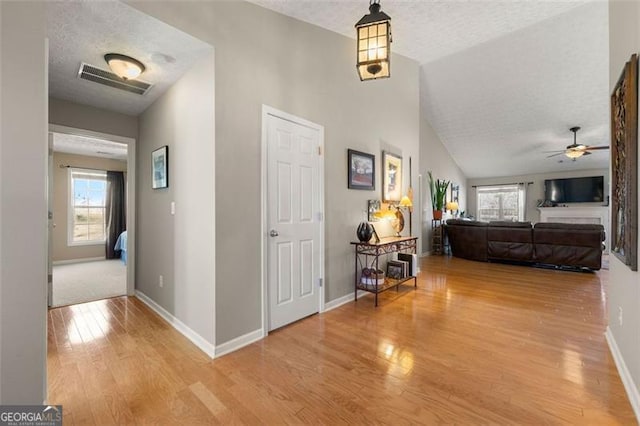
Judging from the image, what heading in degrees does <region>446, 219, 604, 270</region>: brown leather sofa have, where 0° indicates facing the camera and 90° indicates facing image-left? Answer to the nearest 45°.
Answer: approximately 180°

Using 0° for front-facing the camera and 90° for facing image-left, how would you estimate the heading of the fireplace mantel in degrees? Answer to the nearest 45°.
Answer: approximately 0°

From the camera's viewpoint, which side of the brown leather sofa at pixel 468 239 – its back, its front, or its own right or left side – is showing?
back

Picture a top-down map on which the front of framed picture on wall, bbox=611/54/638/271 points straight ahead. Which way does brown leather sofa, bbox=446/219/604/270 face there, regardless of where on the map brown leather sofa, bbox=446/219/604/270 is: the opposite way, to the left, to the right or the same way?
to the right

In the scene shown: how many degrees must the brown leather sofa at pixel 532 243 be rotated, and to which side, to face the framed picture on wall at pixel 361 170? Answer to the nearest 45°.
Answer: approximately 135° to its left

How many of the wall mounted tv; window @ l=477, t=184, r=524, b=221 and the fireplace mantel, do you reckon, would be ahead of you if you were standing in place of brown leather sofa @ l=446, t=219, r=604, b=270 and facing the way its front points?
3

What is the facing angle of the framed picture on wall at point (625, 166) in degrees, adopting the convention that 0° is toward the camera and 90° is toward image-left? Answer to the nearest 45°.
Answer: approximately 90°

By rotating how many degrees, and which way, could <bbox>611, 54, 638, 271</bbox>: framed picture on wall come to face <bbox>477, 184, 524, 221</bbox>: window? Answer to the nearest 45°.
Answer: approximately 90° to its right
